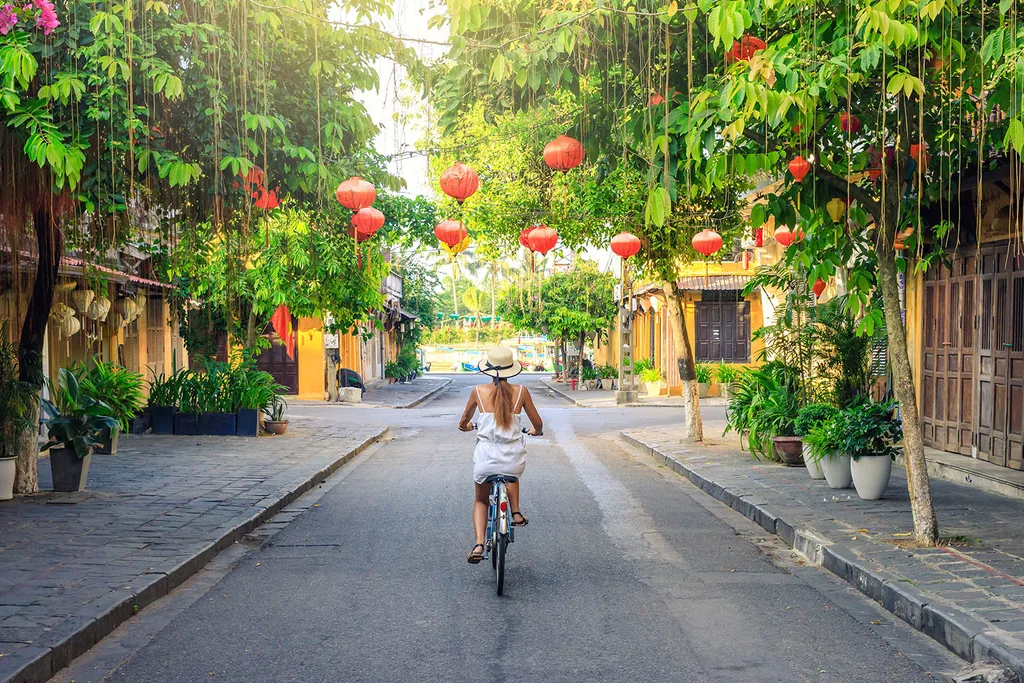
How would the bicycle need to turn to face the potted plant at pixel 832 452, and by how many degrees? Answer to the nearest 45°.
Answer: approximately 45° to its right

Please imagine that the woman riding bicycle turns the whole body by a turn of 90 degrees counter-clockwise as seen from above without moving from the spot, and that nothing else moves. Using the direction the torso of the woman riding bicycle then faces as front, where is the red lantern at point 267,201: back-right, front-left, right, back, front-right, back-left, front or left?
front-right

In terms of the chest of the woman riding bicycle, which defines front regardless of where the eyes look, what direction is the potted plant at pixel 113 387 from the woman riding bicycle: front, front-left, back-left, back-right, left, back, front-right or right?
front-left

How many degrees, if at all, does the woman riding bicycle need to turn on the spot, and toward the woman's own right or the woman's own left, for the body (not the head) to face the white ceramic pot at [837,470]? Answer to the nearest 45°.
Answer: approximately 45° to the woman's own right

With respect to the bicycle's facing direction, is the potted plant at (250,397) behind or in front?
in front

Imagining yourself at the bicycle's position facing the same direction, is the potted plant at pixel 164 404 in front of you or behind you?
in front

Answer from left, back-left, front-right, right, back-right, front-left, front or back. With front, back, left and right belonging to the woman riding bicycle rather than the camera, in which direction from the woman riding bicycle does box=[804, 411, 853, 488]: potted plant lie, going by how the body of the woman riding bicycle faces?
front-right

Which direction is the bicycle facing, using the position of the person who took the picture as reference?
facing away from the viewer

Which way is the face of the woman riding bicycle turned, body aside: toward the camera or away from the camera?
away from the camera

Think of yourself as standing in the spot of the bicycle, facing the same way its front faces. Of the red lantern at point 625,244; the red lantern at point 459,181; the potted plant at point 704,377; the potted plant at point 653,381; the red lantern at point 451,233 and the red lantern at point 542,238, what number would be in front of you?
6

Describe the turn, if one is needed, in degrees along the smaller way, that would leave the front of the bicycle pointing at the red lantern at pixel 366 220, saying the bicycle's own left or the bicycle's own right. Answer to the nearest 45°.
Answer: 0° — it already faces it

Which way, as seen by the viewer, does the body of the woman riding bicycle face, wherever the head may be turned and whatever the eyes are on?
away from the camera
